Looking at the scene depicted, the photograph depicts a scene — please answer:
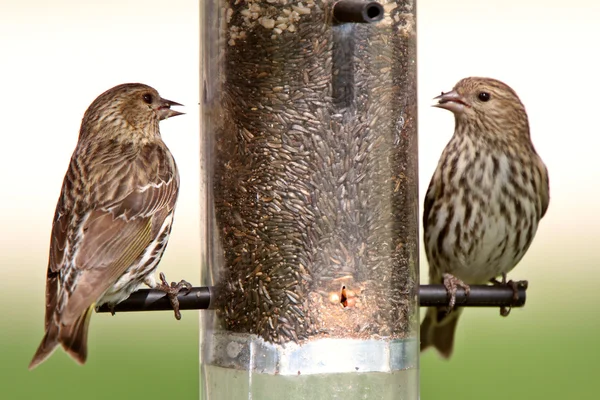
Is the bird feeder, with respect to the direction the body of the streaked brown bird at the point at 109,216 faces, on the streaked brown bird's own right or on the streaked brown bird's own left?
on the streaked brown bird's own right

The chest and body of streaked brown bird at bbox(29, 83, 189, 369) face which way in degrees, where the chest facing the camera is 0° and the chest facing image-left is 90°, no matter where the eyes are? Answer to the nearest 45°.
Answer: approximately 225°
